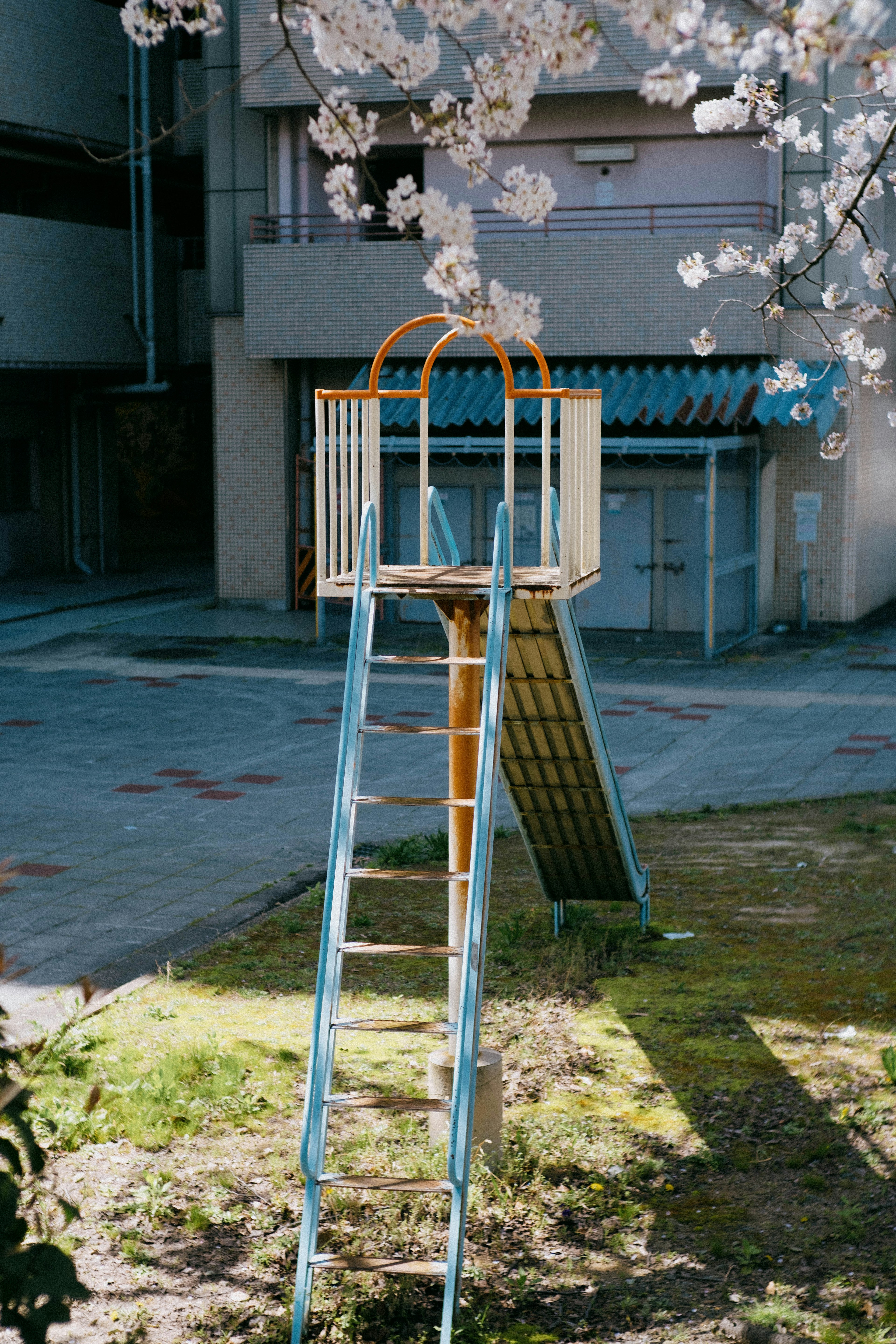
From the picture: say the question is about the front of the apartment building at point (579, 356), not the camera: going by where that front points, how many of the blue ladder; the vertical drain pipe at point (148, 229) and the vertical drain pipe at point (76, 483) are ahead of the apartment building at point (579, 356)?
1

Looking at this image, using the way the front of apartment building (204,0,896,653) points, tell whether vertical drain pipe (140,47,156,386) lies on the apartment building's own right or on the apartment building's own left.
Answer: on the apartment building's own right

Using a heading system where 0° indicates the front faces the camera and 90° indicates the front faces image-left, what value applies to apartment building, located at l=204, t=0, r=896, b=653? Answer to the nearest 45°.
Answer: approximately 0°

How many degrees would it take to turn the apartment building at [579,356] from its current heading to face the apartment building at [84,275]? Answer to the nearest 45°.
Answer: approximately 135° to its right

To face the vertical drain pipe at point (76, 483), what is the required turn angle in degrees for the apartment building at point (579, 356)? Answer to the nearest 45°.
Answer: approximately 135° to its right

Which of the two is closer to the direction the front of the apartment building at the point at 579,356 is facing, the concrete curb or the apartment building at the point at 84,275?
the concrete curb

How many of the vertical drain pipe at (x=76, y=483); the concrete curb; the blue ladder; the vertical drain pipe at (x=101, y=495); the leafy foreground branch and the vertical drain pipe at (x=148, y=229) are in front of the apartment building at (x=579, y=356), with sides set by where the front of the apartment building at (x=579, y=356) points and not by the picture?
3

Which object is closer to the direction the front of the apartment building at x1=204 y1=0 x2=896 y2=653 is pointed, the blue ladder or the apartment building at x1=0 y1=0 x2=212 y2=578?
the blue ladder

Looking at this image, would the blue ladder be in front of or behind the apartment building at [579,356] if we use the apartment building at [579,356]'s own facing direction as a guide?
in front

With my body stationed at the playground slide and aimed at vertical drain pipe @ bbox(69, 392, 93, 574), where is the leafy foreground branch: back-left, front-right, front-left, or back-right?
back-left

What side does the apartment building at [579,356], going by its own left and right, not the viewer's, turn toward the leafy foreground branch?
front

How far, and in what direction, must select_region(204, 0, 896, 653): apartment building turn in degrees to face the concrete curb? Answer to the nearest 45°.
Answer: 0° — it already faces it

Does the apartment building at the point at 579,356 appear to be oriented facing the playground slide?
yes
